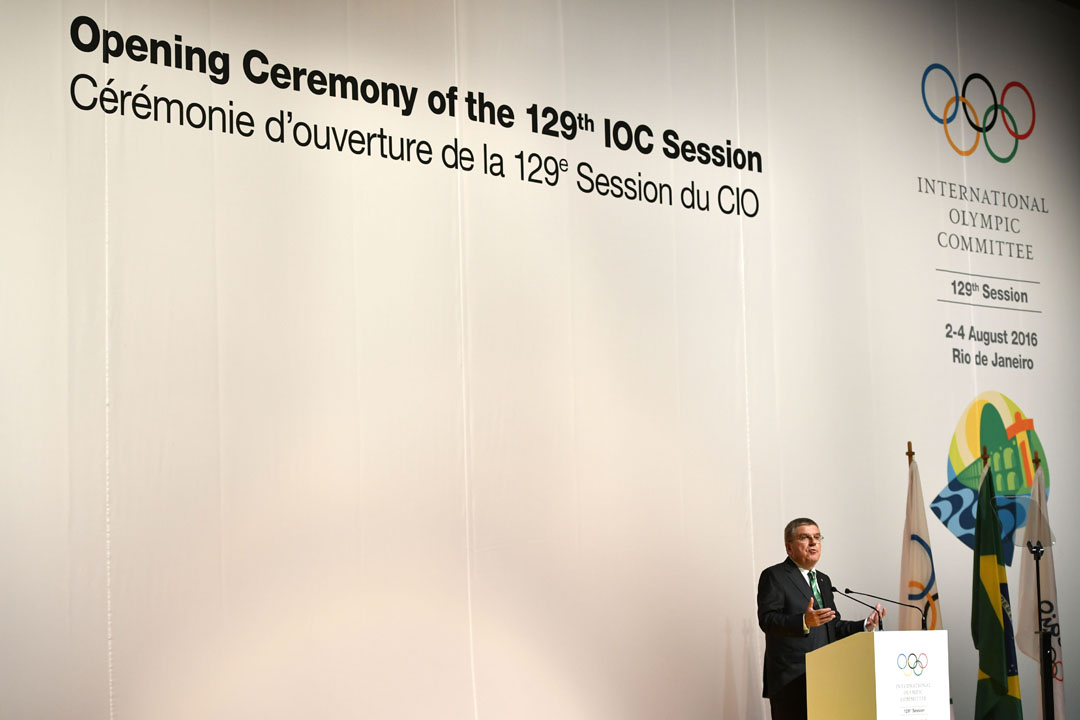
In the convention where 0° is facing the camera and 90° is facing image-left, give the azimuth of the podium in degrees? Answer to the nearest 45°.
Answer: approximately 315°

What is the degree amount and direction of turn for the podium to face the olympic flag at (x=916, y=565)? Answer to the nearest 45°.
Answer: approximately 135° to its left

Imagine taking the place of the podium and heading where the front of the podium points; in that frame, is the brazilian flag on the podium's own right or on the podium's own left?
on the podium's own left

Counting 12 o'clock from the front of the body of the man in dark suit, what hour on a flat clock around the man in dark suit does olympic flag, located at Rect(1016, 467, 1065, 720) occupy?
The olympic flag is roughly at 9 o'clock from the man in dark suit.

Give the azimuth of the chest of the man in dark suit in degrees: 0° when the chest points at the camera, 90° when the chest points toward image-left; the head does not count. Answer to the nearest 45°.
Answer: approximately 315°

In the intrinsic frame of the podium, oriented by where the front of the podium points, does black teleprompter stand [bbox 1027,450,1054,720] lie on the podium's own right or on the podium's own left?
on the podium's own left

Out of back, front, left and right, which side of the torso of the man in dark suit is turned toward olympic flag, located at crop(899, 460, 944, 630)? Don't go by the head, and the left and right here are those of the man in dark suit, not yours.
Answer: left
